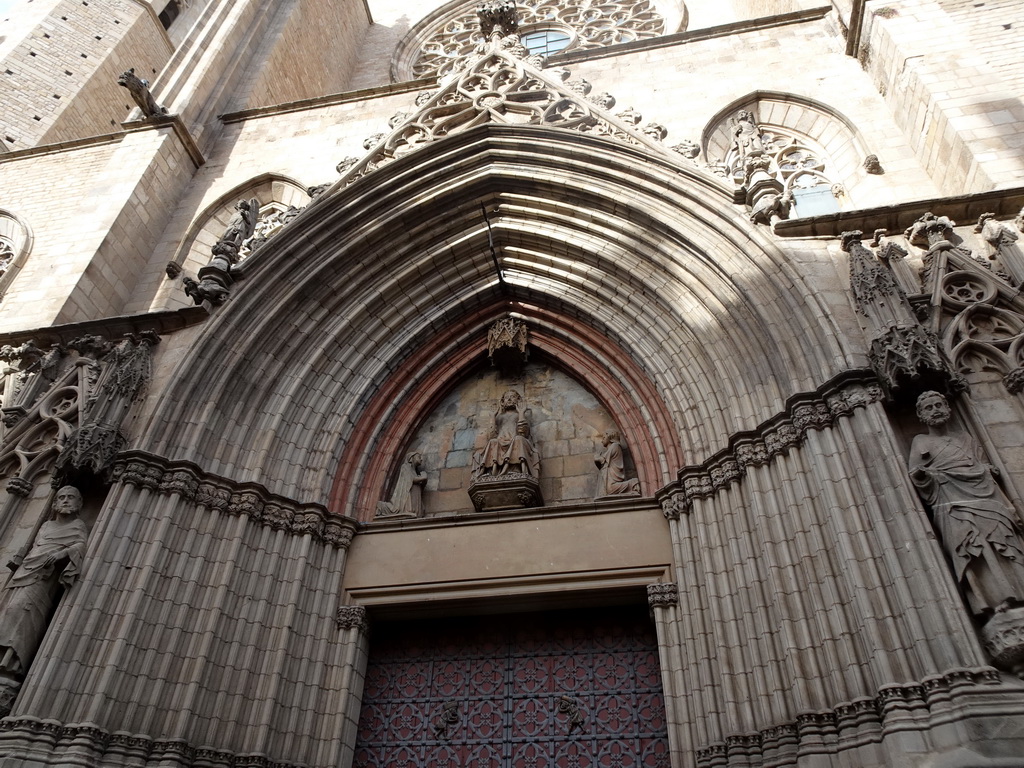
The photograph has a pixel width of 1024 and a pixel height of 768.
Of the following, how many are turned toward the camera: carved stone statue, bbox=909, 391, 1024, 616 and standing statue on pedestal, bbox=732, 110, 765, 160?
2

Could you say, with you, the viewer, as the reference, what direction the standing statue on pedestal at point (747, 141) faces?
facing the viewer

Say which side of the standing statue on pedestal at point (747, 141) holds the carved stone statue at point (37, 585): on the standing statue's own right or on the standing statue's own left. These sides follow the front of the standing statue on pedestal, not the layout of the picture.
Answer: on the standing statue's own right

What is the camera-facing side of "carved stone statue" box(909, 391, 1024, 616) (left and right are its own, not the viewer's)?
front

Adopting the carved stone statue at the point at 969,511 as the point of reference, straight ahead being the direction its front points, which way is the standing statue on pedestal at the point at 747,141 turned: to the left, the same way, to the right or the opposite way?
the same way

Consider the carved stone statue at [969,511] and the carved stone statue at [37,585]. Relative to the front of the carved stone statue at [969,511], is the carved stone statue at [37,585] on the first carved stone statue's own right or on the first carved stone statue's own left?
on the first carved stone statue's own right
